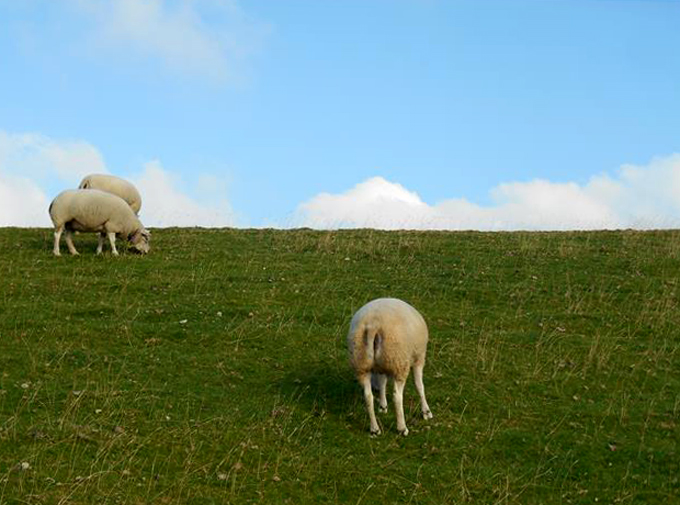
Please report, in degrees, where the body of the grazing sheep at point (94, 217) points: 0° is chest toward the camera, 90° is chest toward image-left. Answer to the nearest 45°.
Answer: approximately 270°

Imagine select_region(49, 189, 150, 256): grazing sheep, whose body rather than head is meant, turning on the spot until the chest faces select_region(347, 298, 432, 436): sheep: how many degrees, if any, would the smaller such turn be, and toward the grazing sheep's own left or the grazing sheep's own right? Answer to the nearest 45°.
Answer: approximately 90° to the grazing sheep's own right
